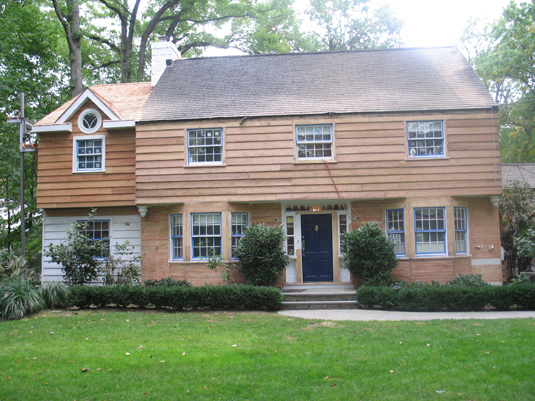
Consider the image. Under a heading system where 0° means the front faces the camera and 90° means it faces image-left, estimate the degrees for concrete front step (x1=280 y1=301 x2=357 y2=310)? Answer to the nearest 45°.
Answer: approximately 0°

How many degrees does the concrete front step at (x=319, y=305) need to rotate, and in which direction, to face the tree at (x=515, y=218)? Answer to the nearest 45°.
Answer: approximately 135° to its left

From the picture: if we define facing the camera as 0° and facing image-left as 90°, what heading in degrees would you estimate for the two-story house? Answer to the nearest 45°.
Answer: approximately 0°

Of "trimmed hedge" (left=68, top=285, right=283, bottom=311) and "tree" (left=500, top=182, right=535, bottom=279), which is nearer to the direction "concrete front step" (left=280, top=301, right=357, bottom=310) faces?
the trimmed hedge
